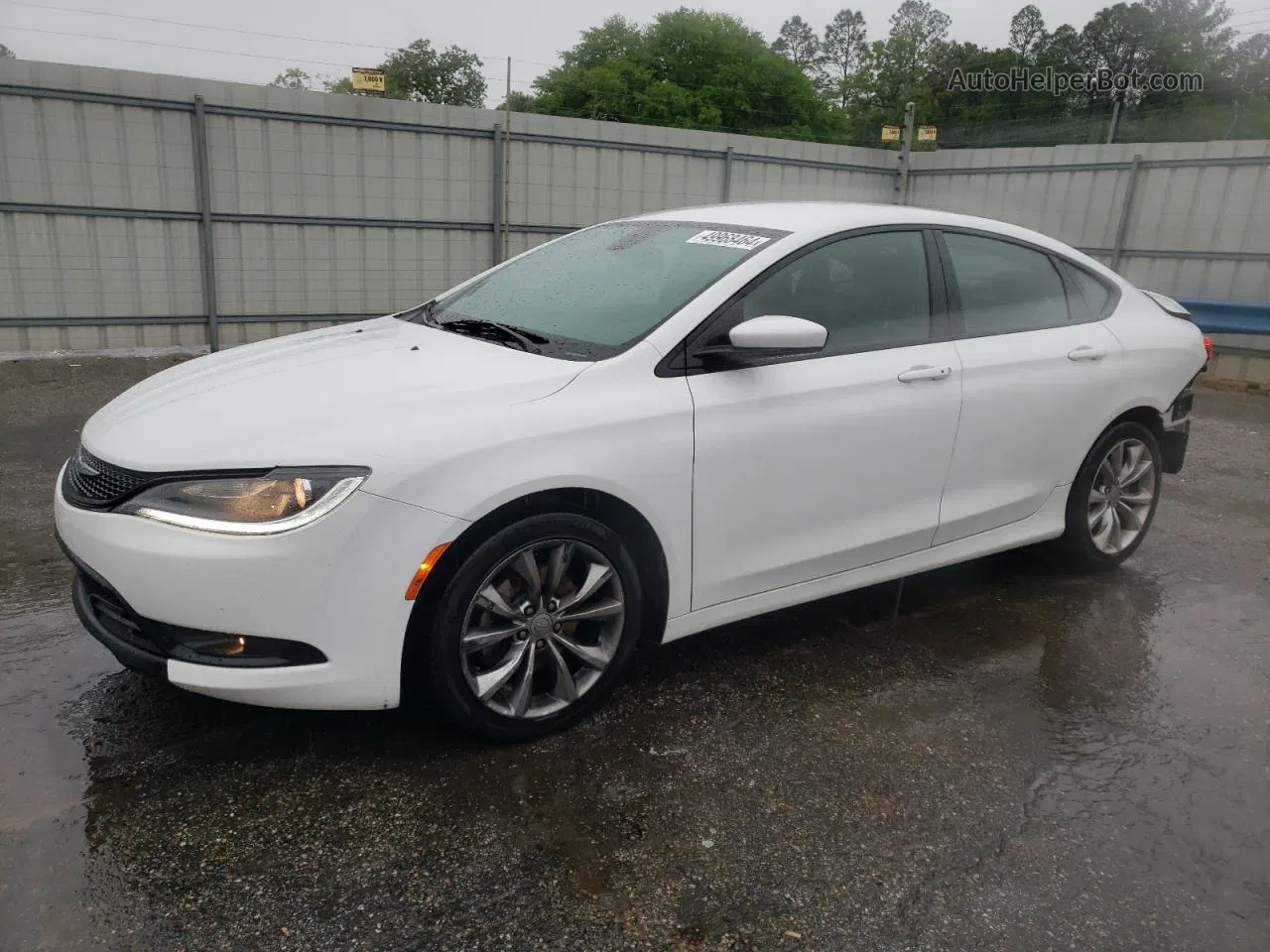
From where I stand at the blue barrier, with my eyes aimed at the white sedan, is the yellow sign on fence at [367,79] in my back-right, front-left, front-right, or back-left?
front-right

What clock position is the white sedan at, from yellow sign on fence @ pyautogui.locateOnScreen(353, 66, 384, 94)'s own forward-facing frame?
The white sedan is roughly at 12 o'clock from the yellow sign on fence.

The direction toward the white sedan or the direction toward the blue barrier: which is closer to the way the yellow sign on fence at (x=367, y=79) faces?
the white sedan

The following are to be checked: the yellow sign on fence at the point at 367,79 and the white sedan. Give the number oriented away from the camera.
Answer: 0

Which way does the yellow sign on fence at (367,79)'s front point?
toward the camera

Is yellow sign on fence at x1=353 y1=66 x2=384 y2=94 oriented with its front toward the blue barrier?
no

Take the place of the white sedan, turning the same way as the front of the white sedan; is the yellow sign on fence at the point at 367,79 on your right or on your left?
on your right

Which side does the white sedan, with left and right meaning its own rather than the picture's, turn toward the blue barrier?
back

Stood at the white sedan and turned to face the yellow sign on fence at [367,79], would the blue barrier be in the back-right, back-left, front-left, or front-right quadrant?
front-right

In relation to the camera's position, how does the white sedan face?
facing the viewer and to the left of the viewer
